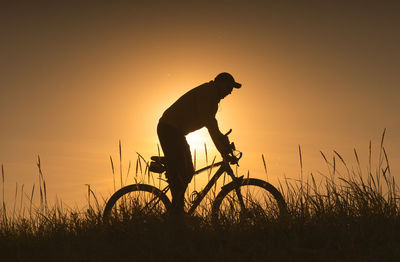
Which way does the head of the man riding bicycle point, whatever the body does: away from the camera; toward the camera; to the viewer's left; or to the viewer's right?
to the viewer's right

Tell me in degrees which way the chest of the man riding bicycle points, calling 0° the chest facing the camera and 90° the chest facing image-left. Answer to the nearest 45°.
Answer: approximately 270°
